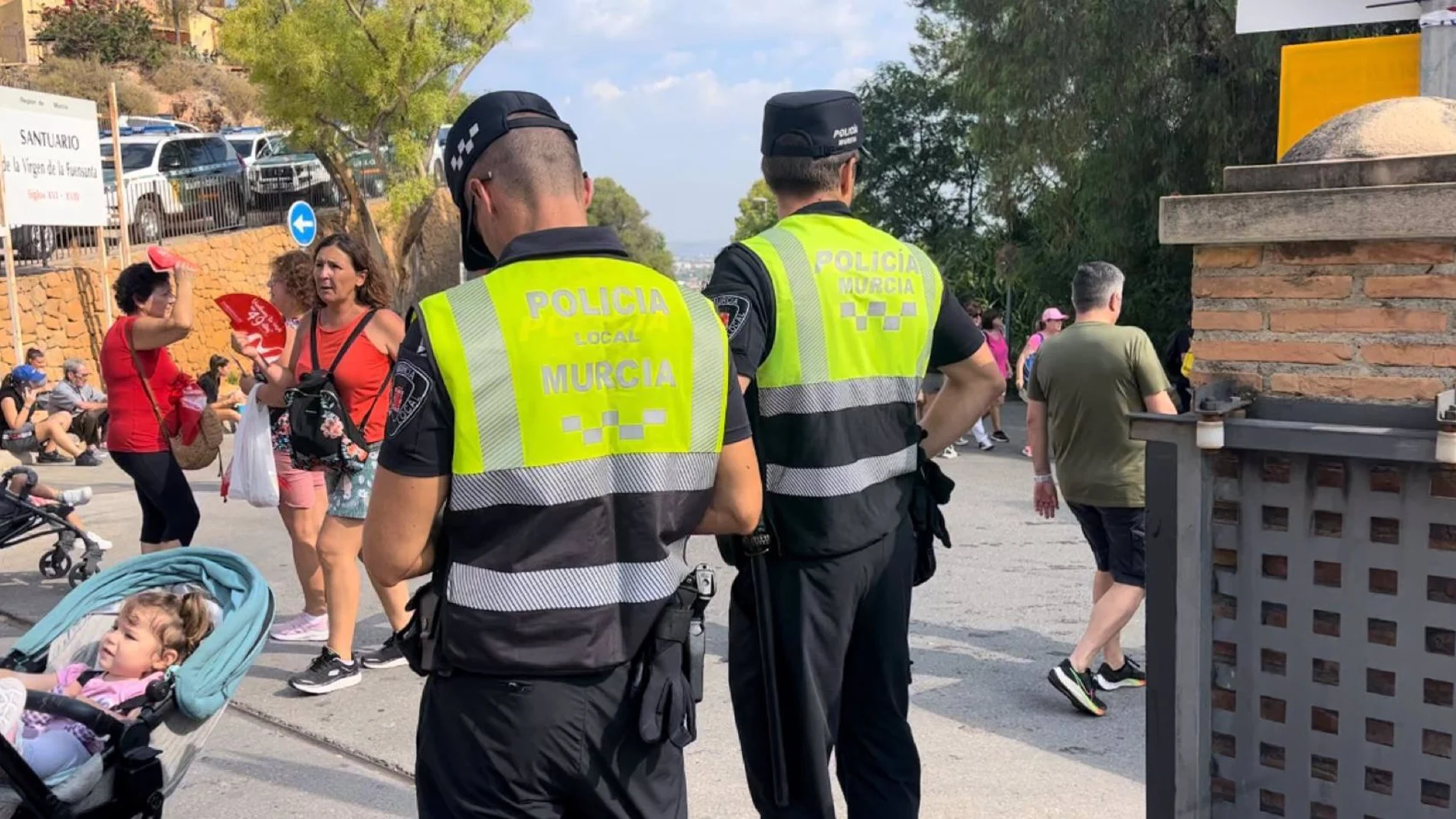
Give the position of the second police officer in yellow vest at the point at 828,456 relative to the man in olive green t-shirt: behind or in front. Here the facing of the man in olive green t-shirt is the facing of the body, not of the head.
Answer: behind

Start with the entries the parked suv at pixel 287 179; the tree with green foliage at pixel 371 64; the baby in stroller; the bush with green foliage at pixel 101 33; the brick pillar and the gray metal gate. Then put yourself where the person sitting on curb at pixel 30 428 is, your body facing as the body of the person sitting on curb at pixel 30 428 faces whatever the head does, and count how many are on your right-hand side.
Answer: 3

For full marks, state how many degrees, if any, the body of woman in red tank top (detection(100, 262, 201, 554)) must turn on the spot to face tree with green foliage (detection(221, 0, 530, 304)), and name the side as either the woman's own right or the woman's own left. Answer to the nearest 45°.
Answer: approximately 90° to the woman's own left

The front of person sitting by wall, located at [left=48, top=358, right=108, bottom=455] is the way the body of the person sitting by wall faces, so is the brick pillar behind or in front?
in front

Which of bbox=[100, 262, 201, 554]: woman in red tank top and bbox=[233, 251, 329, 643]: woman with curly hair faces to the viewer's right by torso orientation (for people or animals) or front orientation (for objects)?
the woman in red tank top

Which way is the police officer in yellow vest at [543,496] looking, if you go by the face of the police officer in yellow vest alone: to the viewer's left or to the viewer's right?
to the viewer's left

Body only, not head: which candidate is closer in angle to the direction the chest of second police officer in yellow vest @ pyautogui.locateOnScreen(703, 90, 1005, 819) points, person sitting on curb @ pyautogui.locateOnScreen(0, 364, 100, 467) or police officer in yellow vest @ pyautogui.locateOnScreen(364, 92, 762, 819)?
the person sitting on curb

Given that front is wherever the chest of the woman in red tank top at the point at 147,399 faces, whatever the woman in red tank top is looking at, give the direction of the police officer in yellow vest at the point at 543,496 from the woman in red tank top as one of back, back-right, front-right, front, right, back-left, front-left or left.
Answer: right

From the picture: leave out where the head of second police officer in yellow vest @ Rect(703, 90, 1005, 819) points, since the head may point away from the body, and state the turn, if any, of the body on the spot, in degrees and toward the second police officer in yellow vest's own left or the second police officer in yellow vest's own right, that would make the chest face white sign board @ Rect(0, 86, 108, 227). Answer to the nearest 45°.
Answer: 0° — they already face it

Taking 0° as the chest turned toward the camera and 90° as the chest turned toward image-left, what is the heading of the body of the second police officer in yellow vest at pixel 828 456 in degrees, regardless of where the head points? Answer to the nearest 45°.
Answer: approximately 135°

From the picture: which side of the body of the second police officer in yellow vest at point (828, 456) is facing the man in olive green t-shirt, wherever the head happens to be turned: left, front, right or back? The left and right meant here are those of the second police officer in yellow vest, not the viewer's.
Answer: right

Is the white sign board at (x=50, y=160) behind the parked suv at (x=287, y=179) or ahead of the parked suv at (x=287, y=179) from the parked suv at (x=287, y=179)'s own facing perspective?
ahead

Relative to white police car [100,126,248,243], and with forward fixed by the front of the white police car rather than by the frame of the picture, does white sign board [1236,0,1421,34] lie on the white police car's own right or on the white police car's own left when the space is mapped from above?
on the white police car's own left
